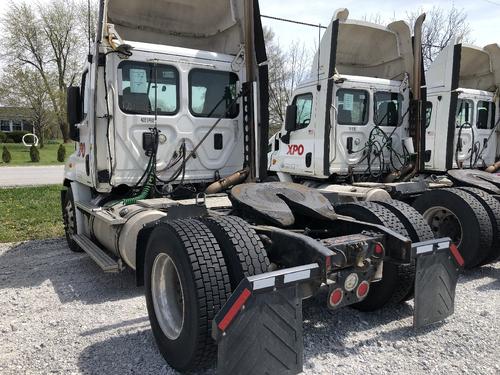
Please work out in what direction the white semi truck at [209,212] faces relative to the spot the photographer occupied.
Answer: facing away from the viewer and to the left of the viewer

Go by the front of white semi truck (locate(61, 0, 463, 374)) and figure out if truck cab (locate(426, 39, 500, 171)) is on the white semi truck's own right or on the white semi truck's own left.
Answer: on the white semi truck's own right

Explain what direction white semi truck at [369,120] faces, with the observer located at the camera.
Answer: facing away from the viewer and to the left of the viewer

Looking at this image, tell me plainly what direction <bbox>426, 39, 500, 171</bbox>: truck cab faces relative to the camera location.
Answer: facing away from the viewer and to the left of the viewer

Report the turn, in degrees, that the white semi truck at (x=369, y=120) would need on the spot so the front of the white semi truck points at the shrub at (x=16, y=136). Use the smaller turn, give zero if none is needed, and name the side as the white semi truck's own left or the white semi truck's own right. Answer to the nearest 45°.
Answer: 0° — it already faces it

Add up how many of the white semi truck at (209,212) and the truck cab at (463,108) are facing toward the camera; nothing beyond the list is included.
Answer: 0

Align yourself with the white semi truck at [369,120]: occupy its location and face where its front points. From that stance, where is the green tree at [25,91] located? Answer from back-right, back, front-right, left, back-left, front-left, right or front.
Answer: front

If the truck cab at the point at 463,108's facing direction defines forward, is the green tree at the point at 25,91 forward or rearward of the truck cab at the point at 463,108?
forward

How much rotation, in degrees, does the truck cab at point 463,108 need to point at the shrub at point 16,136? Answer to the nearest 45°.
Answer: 0° — it already faces it

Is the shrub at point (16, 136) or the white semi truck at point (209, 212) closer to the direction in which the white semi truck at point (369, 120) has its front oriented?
the shrub

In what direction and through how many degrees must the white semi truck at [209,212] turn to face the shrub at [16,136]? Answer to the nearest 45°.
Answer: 0° — it already faces it

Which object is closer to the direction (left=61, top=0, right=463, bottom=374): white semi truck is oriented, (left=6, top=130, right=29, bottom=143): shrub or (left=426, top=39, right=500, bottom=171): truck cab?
the shrub
